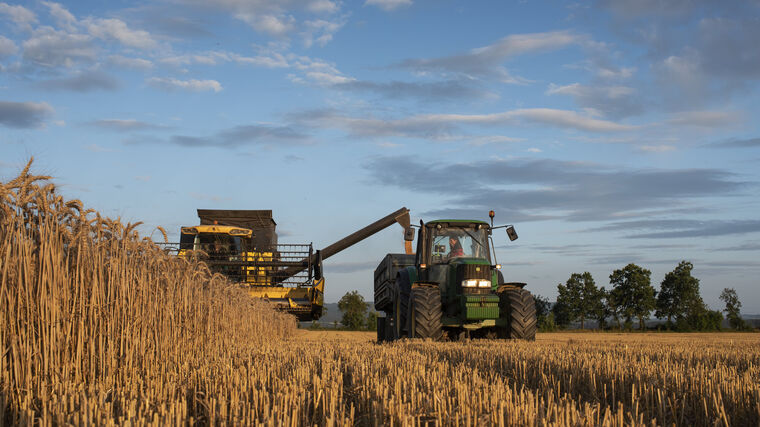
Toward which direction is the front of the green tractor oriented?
toward the camera

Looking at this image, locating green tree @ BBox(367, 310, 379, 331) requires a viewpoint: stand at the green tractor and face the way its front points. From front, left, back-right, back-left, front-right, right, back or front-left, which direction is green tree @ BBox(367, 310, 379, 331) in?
back

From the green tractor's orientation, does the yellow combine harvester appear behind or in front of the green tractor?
behind
